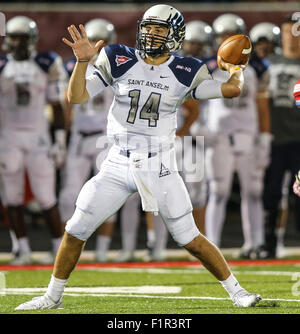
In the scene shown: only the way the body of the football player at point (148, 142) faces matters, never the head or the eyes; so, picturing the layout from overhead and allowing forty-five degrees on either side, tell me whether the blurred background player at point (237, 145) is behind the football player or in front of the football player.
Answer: behind

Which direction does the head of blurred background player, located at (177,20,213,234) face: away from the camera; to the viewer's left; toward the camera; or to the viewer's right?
toward the camera

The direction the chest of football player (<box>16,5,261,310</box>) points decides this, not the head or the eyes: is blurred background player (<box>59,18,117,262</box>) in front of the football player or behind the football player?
behind

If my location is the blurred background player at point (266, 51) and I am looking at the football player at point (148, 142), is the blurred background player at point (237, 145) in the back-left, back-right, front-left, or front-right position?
front-right

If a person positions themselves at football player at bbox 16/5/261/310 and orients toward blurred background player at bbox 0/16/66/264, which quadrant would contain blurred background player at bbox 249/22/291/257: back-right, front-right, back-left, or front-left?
front-right

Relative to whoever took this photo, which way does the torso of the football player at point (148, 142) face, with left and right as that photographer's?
facing the viewer

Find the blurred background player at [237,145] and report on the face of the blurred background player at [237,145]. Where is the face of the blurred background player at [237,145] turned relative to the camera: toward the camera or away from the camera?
toward the camera

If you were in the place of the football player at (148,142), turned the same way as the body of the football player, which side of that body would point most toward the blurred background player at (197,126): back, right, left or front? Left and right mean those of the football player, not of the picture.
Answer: back

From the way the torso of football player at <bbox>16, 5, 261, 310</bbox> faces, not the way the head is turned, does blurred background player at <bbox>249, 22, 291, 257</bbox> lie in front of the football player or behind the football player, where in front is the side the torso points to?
behind

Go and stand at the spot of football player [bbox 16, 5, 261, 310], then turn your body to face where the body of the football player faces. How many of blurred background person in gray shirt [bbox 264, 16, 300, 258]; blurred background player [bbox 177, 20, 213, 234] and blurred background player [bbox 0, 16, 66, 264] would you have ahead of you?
0

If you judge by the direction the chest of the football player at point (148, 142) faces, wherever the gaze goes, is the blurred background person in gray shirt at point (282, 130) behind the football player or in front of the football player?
behind

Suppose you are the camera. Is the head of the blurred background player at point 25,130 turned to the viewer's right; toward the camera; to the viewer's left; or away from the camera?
toward the camera

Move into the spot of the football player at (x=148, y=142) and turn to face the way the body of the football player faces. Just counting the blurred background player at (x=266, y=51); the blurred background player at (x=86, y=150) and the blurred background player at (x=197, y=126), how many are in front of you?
0
